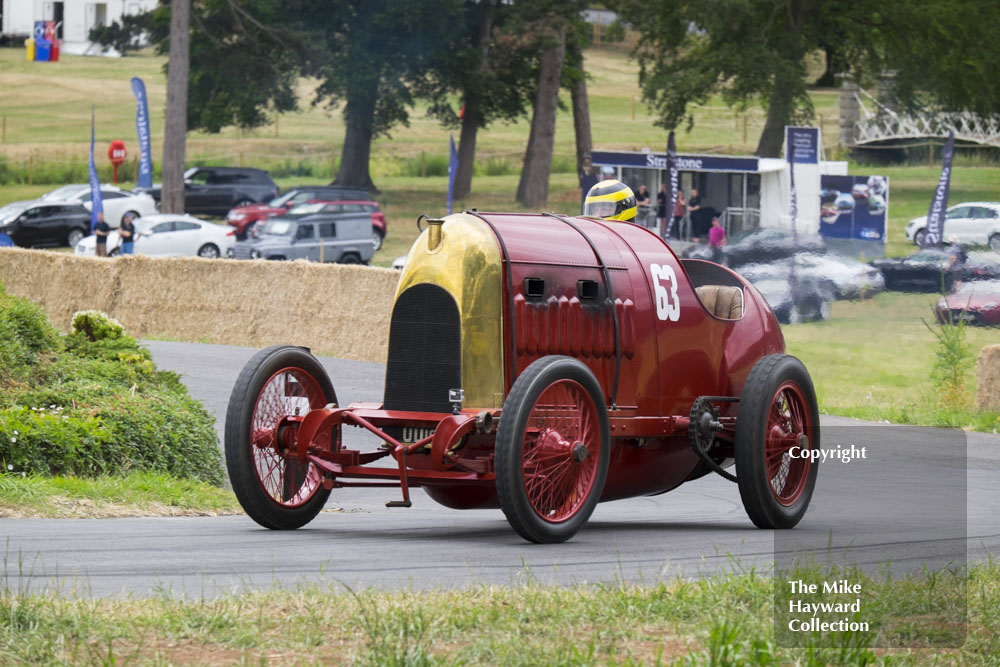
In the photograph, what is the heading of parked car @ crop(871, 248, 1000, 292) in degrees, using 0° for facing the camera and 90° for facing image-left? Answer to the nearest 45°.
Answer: approximately 90°

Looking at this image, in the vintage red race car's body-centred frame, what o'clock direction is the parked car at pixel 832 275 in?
The parked car is roughly at 5 o'clock from the vintage red race car.

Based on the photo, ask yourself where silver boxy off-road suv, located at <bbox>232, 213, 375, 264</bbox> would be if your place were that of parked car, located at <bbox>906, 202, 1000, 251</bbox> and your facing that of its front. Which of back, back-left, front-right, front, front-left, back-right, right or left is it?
front

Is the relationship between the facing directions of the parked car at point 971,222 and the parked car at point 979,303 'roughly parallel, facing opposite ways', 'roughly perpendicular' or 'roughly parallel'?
roughly parallel

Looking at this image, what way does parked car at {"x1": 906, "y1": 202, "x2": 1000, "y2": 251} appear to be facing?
to the viewer's left

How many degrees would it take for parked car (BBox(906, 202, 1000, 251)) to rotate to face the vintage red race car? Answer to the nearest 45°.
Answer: approximately 90° to its left

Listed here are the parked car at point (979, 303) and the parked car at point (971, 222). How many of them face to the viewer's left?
2

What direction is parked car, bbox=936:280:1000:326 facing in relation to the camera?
to the viewer's left

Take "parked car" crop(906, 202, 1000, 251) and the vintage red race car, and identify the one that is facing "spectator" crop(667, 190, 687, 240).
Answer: the parked car

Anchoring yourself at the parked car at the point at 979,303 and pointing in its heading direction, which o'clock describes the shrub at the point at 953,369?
The shrub is roughly at 9 o'clock from the parked car.

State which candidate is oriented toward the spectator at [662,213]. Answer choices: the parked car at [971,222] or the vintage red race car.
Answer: the parked car

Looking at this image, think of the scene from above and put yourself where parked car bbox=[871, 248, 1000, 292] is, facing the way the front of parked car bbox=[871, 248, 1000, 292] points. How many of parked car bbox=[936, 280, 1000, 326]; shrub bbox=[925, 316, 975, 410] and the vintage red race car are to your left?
3

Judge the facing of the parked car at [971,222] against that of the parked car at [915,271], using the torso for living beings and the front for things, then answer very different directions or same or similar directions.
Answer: same or similar directions

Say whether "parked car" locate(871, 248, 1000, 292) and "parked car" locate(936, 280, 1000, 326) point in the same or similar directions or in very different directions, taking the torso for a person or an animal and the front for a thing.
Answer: same or similar directions

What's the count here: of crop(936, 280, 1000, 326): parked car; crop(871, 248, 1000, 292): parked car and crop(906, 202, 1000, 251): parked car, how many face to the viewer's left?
3
